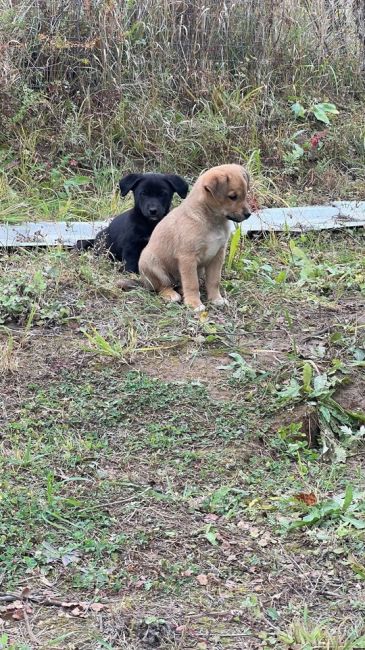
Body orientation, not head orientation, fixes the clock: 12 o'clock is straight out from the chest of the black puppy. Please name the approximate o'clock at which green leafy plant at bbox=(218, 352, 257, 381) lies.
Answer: The green leafy plant is roughly at 1 o'clock from the black puppy.

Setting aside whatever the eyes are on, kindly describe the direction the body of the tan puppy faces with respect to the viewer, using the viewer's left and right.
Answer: facing the viewer and to the right of the viewer

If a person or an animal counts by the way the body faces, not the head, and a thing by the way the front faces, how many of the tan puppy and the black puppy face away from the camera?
0

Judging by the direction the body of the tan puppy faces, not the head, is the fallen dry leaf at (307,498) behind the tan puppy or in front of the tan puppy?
in front

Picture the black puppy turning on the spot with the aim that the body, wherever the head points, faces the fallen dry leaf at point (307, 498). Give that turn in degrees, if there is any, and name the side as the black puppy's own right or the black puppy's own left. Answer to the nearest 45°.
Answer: approximately 45° to the black puppy's own right

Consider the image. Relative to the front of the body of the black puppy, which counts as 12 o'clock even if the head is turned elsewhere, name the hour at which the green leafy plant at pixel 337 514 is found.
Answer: The green leafy plant is roughly at 1 o'clock from the black puppy.

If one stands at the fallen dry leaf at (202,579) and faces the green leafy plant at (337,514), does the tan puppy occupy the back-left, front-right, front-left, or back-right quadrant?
front-left

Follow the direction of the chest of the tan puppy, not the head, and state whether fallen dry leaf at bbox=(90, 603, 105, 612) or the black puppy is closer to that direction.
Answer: the fallen dry leaf

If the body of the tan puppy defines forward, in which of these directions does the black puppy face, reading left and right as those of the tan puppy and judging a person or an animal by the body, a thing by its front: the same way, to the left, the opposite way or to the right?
the same way

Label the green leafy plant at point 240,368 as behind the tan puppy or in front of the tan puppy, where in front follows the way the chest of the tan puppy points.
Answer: in front

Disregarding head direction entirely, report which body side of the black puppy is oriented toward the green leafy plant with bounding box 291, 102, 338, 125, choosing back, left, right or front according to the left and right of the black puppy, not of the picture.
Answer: left

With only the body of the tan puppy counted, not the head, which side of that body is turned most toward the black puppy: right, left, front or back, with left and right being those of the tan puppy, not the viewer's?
back
